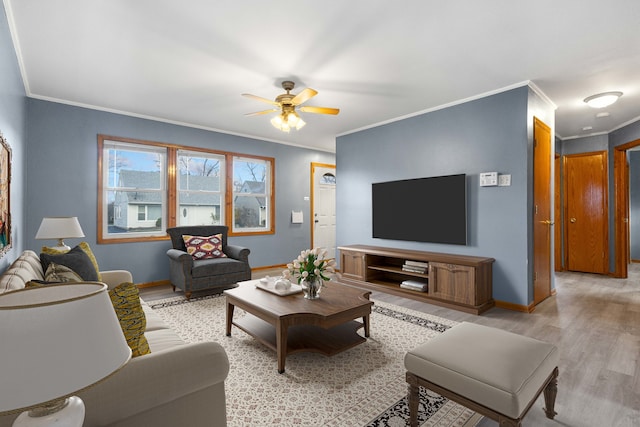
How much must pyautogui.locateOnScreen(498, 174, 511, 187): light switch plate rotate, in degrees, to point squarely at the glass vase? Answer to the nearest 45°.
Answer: approximately 45° to its right

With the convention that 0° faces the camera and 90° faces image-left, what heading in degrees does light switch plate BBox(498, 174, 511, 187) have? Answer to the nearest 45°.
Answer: approximately 0°

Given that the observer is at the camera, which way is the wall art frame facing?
facing to the right of the viewer

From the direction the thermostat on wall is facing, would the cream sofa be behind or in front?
in front

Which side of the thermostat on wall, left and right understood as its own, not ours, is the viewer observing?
front

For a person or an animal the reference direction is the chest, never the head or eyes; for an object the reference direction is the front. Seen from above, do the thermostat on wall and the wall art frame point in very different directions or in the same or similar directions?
very different directions

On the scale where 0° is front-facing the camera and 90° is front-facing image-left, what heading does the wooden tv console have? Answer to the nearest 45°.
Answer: approximately 45°

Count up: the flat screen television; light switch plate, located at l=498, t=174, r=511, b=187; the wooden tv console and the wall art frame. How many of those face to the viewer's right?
1

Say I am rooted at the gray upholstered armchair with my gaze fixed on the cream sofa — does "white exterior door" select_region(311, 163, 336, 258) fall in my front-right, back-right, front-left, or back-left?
back-left

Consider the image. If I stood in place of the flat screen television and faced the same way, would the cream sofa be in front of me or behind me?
in front

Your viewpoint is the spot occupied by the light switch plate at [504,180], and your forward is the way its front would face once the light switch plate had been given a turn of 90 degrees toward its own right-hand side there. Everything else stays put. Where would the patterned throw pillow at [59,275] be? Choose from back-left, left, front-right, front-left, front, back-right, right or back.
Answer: front-left

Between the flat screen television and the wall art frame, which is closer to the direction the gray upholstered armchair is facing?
the flat screen television

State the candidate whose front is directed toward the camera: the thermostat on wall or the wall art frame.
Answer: the thermostat on wall
